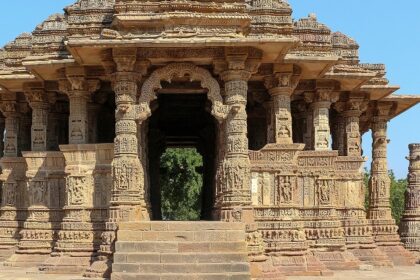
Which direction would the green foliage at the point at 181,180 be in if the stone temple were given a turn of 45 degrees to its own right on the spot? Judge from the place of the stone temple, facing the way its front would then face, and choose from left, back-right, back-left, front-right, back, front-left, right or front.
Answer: back-right

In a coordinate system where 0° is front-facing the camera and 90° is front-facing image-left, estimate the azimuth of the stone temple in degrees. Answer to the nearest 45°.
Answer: approximately 0°
